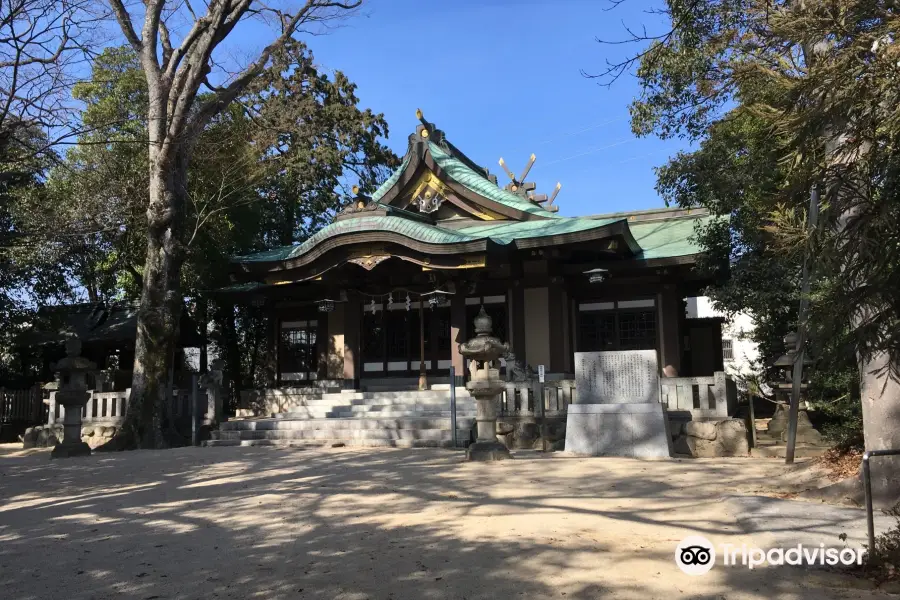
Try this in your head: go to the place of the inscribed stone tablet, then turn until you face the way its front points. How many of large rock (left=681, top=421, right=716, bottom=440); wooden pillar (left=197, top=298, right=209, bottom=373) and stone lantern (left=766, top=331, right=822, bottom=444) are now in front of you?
0

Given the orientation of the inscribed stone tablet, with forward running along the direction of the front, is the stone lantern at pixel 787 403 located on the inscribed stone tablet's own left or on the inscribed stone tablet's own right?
on the inscribed stone tablet's own left

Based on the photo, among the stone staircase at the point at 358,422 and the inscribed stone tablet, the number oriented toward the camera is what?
2

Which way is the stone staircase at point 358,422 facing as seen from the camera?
toward the camera

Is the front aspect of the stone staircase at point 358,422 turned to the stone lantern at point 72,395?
no

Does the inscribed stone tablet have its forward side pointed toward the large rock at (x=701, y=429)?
no

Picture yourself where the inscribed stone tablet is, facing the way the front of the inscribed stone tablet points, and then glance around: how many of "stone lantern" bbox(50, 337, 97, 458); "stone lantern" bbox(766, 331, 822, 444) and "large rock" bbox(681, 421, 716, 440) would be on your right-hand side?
1

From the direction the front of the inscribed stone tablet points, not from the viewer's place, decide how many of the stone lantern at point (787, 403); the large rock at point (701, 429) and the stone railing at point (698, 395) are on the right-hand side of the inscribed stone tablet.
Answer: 0

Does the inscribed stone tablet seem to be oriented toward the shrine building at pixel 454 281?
no

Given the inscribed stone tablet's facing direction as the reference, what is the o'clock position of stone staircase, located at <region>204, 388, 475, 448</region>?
The stone staircase is roughly at 4 o'clock from the inscribed stone tablet.

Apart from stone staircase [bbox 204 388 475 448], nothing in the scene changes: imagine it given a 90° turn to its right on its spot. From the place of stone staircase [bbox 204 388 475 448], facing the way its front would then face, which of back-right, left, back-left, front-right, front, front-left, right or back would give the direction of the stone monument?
back-left

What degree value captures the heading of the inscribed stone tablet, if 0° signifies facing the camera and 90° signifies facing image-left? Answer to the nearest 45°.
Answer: approximately 0°

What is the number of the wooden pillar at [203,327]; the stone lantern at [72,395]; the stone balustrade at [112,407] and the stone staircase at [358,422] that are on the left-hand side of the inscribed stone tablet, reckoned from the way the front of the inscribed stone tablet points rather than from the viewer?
0

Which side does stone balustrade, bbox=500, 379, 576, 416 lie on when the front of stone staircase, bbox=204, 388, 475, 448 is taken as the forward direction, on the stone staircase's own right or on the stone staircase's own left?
on the stone staircase's own left

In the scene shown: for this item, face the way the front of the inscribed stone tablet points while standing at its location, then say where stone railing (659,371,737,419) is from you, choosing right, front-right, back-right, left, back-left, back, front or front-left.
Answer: back-left

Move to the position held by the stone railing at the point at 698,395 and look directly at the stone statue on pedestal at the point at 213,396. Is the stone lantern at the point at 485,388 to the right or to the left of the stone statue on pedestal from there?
left

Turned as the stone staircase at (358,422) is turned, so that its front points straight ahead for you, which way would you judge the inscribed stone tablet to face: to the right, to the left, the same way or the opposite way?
the same way

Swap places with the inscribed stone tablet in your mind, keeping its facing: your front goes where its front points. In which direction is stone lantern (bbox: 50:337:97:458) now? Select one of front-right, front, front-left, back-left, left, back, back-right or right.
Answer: right
